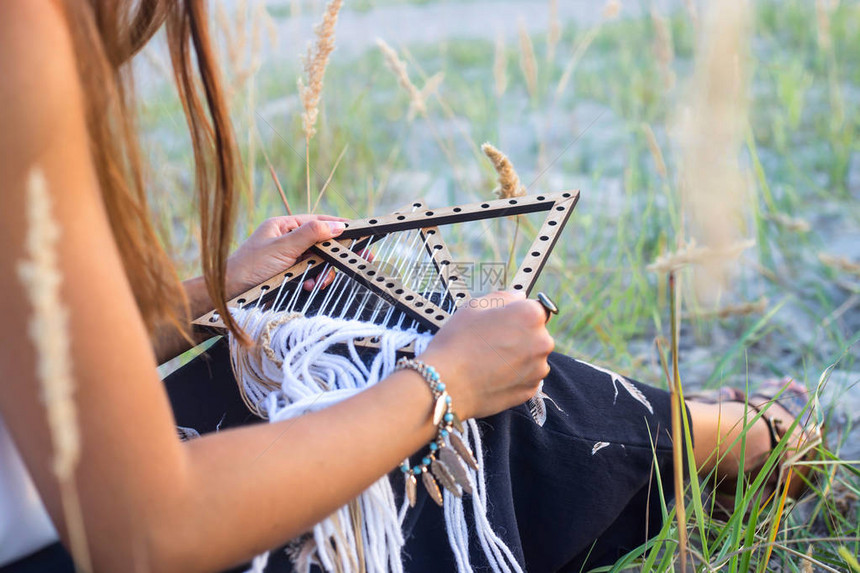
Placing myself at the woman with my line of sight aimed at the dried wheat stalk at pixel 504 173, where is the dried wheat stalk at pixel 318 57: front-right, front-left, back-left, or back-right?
front-left

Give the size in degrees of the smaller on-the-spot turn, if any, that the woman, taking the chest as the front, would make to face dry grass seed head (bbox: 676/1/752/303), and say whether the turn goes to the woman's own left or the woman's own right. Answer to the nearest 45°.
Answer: approximately 45° to the woman's own left

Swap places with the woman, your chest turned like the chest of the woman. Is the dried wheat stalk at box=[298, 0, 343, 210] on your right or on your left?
on your left

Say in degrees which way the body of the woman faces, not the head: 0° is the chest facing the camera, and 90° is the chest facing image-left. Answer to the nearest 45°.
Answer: approximately 270°

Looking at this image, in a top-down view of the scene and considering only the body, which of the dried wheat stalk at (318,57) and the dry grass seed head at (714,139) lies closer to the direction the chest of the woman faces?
the dry grass seed head

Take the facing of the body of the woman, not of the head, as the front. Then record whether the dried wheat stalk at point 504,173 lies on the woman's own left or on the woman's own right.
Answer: on the woman's own left

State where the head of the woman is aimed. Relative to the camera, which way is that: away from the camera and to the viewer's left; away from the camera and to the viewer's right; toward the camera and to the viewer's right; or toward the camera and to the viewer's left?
away from the camera and to the viewer's right
